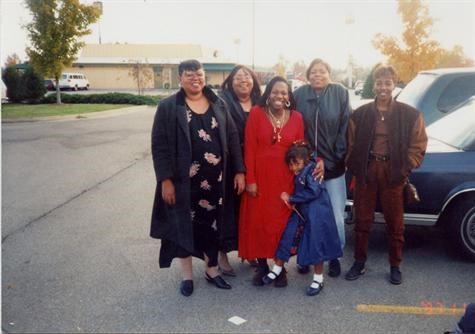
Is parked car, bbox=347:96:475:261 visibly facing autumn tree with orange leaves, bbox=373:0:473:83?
no

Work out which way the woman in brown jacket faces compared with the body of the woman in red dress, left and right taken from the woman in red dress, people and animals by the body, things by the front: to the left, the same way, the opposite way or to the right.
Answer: the same way

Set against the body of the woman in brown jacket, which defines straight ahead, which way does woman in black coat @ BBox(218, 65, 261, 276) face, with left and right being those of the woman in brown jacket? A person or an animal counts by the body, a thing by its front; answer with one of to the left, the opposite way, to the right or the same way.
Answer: the same way

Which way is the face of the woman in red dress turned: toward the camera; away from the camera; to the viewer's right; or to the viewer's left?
toward the camera

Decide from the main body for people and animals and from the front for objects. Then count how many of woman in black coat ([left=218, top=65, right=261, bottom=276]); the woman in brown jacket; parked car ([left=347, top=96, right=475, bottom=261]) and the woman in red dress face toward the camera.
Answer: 3

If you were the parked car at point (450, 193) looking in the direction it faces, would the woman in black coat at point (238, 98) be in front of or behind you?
behind

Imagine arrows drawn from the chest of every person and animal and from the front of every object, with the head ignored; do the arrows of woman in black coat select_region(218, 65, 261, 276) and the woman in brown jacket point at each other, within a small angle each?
no

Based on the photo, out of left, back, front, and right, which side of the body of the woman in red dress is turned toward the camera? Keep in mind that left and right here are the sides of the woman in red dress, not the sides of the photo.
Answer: front

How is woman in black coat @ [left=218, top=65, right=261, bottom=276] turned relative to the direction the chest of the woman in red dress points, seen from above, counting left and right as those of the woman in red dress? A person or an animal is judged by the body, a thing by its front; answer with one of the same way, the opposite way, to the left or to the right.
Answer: the same way

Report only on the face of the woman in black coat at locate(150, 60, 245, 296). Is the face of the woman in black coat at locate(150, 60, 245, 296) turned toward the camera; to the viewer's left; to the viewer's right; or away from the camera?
toward the camera

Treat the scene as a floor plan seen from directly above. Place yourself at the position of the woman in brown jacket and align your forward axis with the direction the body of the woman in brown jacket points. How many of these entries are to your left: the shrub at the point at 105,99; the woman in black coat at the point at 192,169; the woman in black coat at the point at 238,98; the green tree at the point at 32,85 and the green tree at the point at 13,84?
0

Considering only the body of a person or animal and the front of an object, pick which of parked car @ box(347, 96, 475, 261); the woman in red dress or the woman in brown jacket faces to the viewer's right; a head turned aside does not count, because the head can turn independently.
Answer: the parked car

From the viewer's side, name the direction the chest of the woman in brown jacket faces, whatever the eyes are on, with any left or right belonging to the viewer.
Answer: facing the viewer

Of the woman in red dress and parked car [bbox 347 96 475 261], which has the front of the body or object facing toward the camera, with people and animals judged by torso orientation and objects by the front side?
the woman in red dress

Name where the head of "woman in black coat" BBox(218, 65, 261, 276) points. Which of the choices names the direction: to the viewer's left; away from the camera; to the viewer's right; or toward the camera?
toward the camera

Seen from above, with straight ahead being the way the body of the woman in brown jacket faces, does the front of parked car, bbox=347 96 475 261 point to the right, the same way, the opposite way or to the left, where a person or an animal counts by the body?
to the left

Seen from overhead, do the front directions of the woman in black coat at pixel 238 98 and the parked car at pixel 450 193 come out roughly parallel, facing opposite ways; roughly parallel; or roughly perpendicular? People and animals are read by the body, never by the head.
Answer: roughly perpendicular

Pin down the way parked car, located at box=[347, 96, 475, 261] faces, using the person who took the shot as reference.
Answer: facing to the right of the viewer
